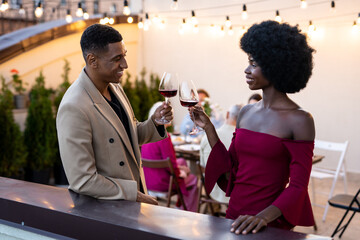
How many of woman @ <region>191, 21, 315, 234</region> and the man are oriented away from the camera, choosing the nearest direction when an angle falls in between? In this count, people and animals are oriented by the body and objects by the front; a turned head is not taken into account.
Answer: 0

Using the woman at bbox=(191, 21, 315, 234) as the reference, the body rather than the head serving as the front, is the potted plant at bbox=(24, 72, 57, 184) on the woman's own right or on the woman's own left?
on the woman's own right

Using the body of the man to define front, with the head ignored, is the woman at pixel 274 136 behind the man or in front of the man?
in front

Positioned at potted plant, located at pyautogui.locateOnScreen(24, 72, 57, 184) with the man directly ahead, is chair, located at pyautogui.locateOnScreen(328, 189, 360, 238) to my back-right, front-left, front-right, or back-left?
front-left

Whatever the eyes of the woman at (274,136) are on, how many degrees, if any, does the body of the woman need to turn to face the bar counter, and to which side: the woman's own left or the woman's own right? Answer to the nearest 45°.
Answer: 0° — they already face it

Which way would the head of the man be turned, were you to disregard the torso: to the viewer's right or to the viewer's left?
to the viewer's right

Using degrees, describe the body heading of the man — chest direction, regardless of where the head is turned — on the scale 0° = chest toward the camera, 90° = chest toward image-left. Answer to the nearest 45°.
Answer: approximately 315°

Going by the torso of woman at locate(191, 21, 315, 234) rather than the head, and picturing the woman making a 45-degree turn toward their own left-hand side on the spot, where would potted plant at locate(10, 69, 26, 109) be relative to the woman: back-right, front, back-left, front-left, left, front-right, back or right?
back-right

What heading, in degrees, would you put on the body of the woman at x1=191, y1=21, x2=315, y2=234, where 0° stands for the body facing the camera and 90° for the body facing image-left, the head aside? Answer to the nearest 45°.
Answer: approximately 45°

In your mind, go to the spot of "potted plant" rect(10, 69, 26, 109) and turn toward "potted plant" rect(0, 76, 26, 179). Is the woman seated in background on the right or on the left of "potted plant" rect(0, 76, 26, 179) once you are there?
left

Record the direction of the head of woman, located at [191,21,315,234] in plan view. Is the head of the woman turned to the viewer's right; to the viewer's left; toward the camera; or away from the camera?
to the viewer's left

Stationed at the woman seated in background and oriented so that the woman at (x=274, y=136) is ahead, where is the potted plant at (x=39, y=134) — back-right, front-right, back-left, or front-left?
back-right

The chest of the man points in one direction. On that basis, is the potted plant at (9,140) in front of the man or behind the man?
behind
